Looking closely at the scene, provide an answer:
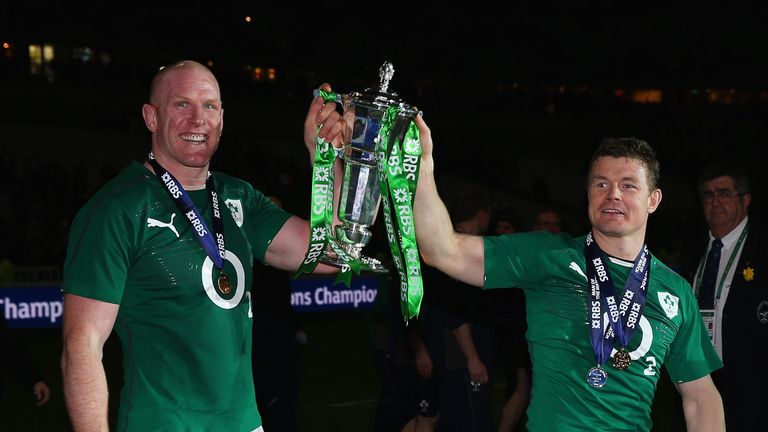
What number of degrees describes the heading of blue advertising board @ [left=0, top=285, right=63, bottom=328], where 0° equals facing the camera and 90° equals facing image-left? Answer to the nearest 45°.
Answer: approximately 0°

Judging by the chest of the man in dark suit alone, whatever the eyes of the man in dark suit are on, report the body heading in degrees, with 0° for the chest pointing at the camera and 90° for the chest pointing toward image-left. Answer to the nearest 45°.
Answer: approximately 45°
